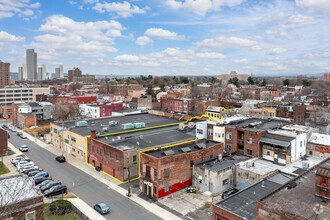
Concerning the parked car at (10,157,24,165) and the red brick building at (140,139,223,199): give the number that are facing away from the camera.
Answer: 0

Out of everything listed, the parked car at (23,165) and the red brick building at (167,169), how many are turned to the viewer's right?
0

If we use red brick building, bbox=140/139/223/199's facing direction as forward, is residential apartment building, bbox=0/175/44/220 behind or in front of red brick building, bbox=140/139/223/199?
in front

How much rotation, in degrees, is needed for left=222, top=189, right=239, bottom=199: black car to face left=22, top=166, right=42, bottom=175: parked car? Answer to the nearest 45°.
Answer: approximately 45° to its right
